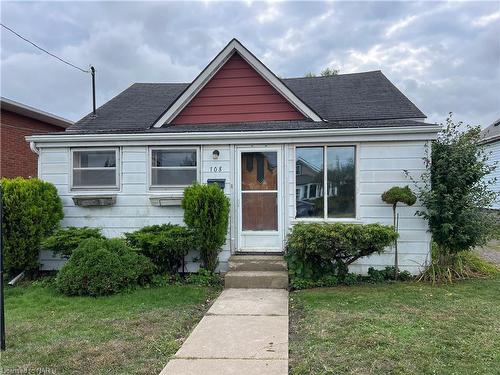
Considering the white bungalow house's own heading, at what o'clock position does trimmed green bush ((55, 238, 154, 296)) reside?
The trimmed green bush is roughly at 2 o'clock from the white bungalow house.

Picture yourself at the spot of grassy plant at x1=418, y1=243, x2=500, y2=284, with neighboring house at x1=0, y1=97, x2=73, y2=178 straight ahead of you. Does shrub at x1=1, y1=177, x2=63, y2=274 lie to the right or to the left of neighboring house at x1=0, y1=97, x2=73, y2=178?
left

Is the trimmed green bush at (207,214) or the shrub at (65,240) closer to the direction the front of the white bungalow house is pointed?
the trimmed green bush

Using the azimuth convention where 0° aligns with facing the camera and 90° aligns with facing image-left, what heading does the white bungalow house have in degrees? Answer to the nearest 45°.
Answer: approximately 0°

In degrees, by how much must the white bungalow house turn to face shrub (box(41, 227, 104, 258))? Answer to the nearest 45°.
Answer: approximately 90° to its right

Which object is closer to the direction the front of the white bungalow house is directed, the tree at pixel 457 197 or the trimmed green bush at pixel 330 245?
the trimmed green bush

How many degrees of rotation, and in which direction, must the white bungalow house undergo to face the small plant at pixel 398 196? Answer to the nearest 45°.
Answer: approximately 90° to its left

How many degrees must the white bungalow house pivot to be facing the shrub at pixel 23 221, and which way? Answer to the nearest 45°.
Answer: approximately 90° to its right

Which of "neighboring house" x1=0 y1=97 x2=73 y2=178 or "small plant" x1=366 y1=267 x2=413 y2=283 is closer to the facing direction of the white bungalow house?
the small plant

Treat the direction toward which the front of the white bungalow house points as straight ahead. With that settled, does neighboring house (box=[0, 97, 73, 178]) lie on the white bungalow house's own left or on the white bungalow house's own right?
on the white bungalow house's own right

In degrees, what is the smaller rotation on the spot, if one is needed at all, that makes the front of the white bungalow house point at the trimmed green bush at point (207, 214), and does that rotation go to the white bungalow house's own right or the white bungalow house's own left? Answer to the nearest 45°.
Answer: approximately 45° to the white bungalow house's own right
